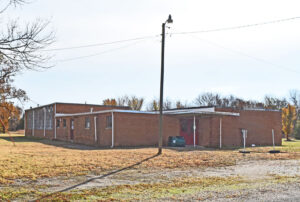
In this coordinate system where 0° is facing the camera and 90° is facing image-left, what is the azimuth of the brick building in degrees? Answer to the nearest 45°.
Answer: approximately 0°
